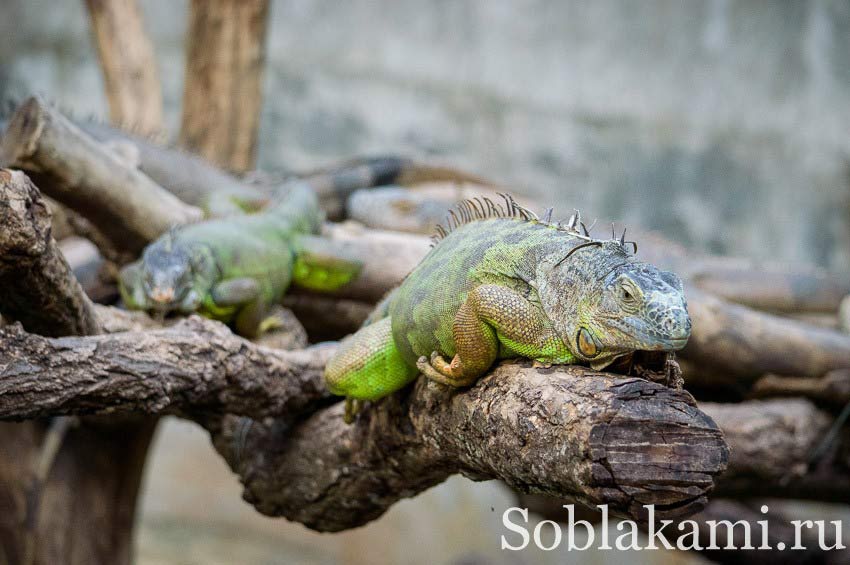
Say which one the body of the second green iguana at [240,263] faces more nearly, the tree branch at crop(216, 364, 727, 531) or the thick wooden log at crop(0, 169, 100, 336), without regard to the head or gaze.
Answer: the thick wooden log

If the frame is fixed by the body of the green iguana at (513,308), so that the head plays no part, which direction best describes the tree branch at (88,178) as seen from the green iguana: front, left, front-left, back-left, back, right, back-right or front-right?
back

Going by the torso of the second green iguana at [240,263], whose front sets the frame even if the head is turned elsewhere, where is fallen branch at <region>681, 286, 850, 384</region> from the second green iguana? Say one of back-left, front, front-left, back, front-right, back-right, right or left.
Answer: back-left

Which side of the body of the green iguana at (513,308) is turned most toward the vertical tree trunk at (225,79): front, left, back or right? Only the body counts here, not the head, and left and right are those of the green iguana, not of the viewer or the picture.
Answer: back

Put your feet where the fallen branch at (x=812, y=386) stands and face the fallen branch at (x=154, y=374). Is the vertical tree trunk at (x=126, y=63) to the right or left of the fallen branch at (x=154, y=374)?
right

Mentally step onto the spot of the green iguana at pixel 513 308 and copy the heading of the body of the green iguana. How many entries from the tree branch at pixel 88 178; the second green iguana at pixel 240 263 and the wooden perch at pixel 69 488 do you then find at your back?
3

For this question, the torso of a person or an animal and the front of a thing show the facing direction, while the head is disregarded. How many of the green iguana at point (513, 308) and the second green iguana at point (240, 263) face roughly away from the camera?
0

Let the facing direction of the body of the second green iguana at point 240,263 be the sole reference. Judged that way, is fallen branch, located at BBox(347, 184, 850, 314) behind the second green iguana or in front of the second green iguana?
behind

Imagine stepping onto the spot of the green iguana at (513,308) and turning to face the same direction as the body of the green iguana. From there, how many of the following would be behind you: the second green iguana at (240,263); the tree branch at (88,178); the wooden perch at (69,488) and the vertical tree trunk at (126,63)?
4

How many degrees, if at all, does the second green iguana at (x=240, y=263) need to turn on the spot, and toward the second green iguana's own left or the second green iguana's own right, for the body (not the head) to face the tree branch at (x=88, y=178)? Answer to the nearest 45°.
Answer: approximately 45° to the second green iguana's own right
